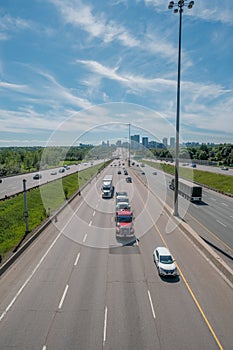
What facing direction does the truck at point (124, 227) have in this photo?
toward the camera

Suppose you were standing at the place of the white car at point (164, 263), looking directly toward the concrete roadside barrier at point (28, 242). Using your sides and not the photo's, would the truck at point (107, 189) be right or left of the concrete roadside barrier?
right

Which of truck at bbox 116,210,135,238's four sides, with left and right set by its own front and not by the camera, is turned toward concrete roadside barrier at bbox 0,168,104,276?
right

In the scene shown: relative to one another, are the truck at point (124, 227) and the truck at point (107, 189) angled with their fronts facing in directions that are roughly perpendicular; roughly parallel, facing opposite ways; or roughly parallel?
roughly parallel

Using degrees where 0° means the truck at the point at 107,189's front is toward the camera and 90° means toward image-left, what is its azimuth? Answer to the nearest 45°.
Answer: approximately 0°

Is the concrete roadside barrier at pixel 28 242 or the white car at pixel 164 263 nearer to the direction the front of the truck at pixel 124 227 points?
the white car

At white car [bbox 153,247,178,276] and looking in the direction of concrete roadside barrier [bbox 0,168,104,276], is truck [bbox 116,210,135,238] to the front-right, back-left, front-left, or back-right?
front-right

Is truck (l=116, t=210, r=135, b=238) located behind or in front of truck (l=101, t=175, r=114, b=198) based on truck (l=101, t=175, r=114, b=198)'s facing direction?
in front

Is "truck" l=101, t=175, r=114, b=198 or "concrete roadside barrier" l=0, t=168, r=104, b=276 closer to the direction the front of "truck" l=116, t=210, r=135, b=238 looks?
the concrete roadside barrier

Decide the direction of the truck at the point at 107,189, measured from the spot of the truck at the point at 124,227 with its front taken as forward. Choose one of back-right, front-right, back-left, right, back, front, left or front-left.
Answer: back

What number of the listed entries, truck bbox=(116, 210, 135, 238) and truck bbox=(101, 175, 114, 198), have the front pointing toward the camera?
2

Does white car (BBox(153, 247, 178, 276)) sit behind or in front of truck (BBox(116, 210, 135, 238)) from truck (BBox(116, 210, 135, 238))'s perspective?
in front
